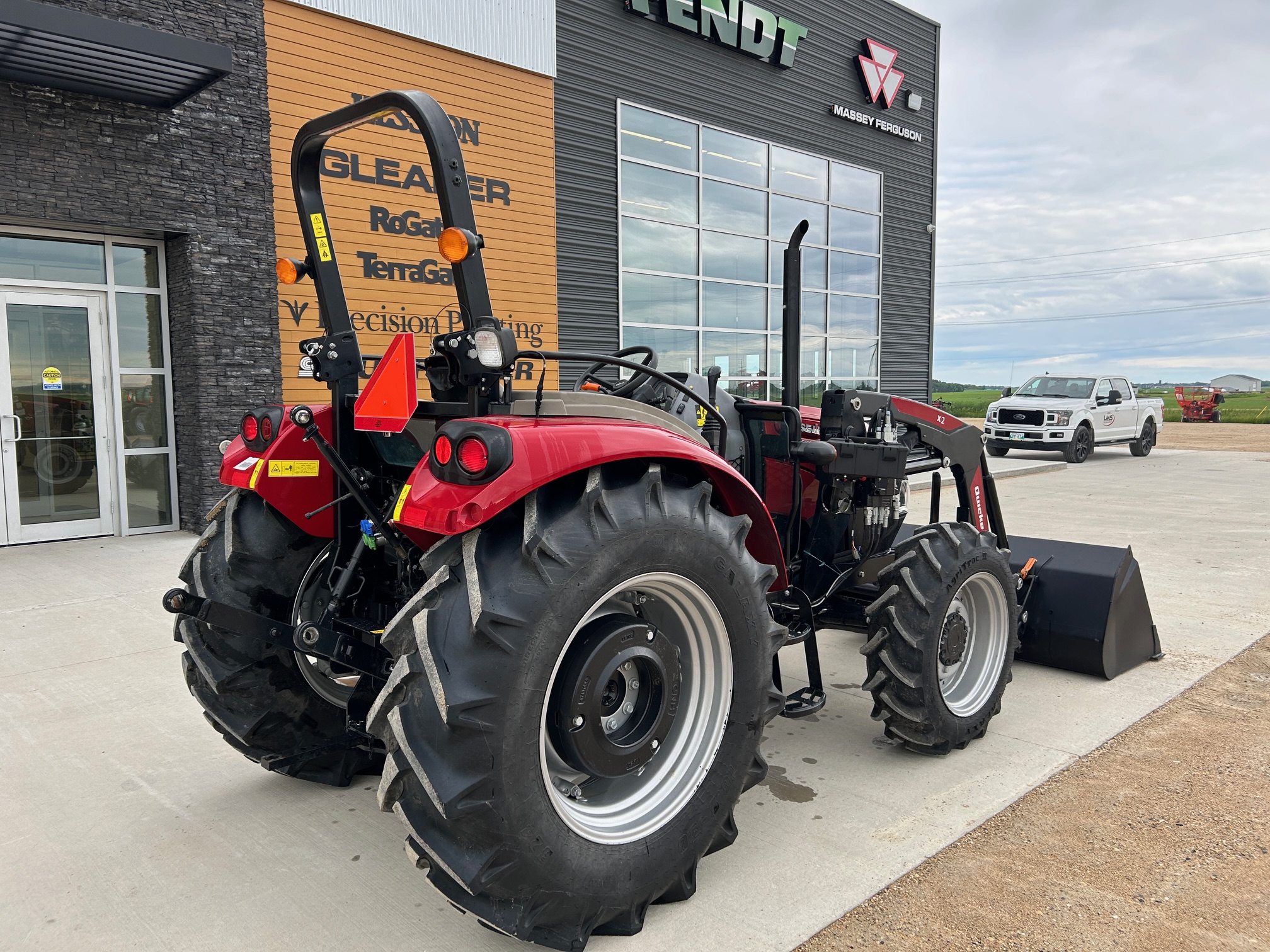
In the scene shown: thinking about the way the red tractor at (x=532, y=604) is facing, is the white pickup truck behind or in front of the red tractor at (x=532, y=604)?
in front

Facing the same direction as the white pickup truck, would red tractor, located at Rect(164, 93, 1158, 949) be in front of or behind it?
in front

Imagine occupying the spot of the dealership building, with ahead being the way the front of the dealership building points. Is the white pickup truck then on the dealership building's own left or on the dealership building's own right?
on the dealership building's own left

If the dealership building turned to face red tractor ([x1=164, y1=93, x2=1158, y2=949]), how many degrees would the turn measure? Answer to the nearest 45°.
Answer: approximately 45° to its right

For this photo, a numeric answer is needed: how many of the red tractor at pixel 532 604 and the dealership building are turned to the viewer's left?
0

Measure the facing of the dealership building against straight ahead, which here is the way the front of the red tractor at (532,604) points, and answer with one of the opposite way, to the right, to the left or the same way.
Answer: to the right

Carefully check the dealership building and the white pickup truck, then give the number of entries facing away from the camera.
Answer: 0

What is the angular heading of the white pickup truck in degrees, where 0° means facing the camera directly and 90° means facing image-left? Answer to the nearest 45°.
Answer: approximately 45°

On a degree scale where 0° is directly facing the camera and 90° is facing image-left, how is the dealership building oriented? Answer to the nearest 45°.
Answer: approximately 315°

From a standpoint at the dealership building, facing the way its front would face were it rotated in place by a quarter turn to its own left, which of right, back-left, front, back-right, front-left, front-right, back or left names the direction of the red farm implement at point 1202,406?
front

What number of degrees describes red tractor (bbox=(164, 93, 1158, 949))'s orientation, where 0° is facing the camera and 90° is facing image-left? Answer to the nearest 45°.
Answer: approximately 225°

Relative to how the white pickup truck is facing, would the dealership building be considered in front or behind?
in front
